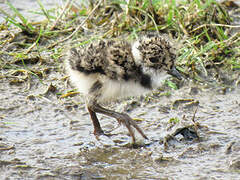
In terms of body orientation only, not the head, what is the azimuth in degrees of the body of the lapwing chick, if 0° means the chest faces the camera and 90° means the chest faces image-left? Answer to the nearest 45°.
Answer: approximately 270°
